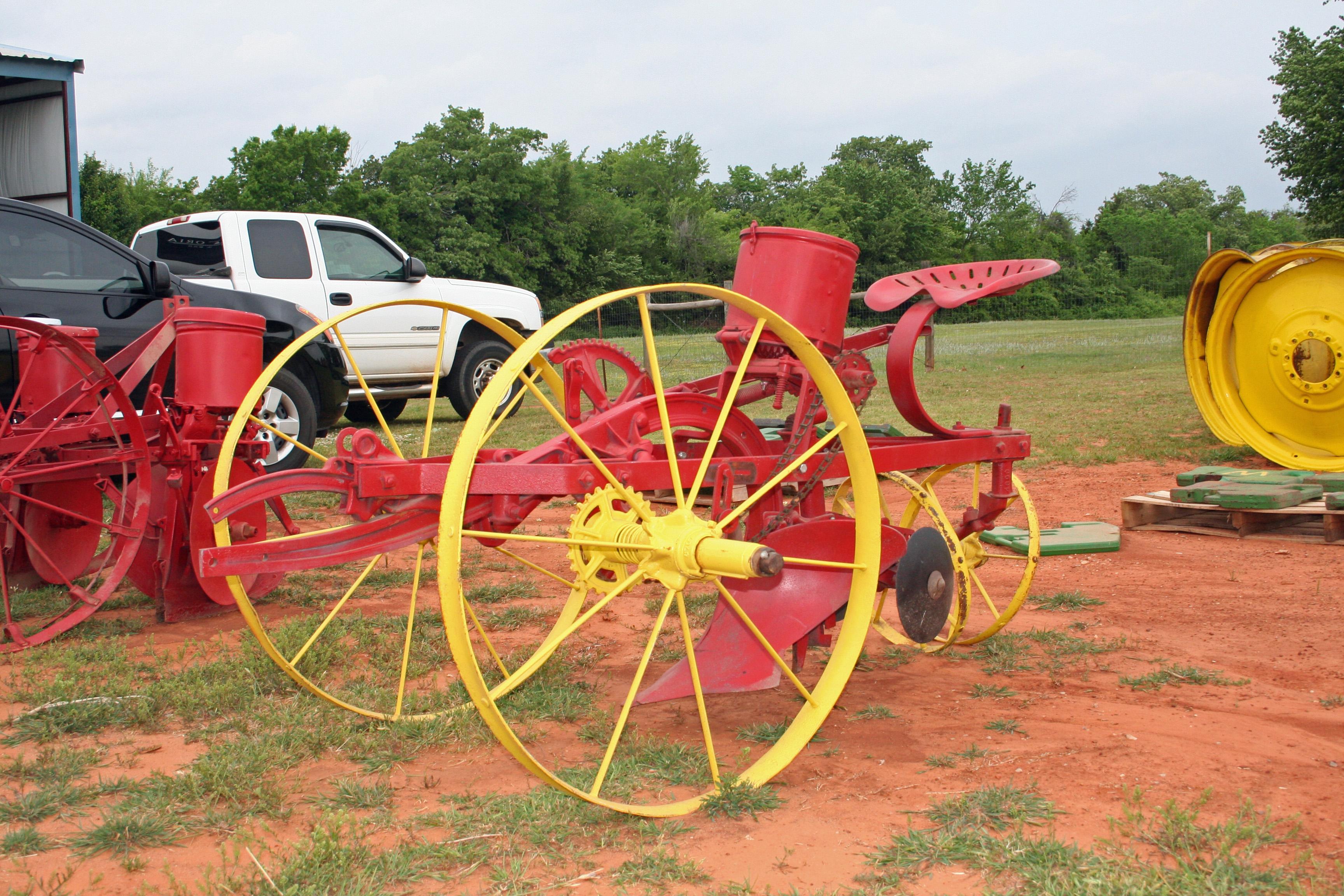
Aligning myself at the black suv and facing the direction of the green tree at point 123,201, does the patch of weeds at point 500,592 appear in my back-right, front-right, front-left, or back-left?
back-right

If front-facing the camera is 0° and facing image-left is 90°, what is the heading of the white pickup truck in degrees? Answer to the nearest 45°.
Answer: approximately 225°

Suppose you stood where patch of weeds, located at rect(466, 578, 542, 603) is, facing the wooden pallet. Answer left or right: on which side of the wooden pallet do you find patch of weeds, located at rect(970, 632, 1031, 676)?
right

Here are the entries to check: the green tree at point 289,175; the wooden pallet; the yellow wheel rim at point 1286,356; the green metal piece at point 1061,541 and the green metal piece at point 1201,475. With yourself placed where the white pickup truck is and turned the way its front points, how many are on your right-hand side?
4

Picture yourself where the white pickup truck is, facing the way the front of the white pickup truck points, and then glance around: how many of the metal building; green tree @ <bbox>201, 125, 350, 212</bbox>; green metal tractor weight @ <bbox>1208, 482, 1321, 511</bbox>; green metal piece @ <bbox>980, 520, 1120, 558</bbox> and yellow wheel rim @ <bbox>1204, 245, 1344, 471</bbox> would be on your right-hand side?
3

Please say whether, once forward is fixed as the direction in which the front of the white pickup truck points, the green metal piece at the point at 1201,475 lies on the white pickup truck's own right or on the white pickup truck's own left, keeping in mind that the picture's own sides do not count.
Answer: on the white pickup truck's own right

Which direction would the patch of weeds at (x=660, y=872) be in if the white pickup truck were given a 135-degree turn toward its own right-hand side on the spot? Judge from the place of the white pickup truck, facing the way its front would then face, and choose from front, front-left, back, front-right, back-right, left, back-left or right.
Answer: front

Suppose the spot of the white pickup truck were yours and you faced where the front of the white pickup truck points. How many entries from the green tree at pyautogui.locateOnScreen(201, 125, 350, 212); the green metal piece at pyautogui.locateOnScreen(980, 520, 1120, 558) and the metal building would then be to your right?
1

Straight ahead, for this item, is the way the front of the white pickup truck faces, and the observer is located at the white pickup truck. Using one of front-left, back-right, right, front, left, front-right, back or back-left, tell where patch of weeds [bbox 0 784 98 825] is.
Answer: back-right

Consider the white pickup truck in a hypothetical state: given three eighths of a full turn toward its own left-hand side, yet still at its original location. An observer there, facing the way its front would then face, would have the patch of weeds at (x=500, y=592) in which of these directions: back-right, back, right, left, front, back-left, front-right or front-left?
left

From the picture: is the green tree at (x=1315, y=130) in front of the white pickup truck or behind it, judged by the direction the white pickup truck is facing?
in front

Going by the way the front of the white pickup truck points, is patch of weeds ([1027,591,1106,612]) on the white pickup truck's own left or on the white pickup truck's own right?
on the white pickup truck's own right

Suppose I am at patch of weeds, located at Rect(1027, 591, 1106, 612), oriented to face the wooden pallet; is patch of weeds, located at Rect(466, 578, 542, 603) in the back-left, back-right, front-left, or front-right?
back-left

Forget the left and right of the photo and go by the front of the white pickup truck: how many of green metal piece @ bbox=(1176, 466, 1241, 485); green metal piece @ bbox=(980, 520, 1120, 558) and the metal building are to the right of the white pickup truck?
2

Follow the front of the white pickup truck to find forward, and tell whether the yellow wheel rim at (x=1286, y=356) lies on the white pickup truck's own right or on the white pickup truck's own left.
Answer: on the white pickup truck's own right
